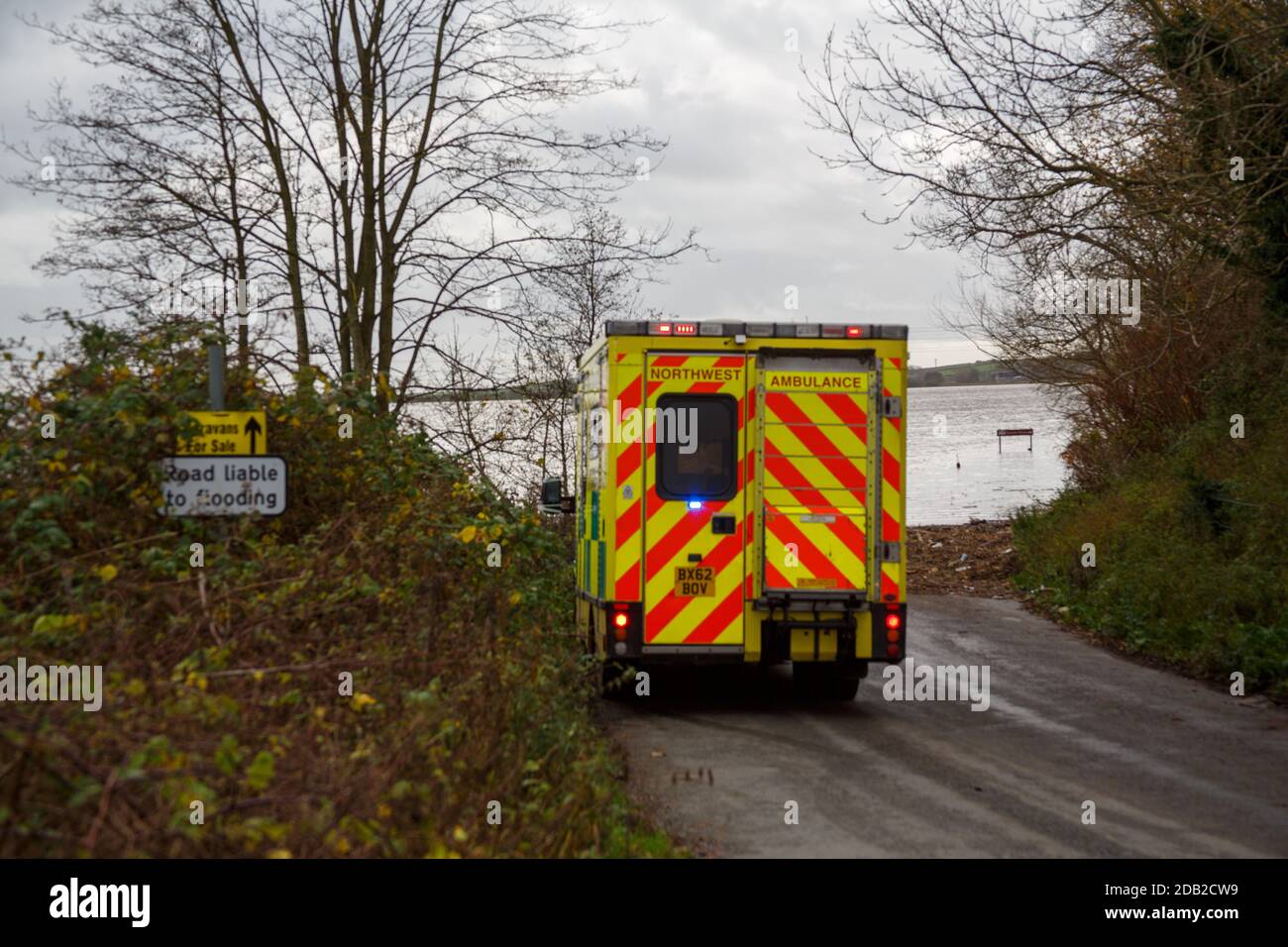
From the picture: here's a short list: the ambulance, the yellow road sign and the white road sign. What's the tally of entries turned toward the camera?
2

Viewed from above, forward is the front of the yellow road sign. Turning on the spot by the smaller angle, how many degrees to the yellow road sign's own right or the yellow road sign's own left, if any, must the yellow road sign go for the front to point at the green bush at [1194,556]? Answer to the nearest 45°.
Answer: approximately 135° to the yellow road sign's own left

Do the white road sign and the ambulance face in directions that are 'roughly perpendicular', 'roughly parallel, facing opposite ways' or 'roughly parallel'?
roughly parallel, facing opposite ways

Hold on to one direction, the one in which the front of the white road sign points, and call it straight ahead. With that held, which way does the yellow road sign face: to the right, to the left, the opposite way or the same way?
the same way

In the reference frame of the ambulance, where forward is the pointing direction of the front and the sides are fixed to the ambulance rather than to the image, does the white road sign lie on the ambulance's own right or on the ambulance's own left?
on the ambulance's own left

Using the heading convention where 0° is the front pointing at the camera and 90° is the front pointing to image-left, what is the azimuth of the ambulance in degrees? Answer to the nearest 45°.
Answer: approximately 180°

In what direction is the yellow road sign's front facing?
toward the camera

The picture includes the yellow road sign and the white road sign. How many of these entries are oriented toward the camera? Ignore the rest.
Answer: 2

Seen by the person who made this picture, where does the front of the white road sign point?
facing the viewer

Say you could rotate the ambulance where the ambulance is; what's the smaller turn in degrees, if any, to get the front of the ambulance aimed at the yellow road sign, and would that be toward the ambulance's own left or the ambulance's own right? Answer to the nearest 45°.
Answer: approximately 135° to the ambulance's own left

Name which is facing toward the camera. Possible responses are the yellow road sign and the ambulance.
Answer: the yellow road sign

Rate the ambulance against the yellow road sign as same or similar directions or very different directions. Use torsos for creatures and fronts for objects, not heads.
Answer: very different directions

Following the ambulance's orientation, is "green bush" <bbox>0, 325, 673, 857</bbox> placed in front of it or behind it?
behind
